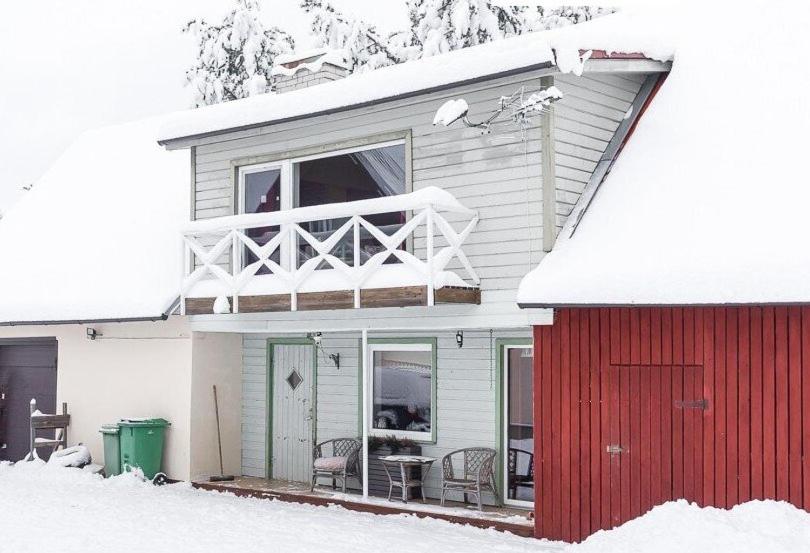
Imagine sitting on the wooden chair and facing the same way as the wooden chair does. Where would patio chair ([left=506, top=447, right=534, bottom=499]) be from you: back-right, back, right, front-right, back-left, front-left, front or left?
front-left

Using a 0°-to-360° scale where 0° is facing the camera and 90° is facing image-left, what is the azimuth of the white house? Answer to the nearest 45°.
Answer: approximately 0°

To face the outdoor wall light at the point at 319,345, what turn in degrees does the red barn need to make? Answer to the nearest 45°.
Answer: approximately 135° to its right

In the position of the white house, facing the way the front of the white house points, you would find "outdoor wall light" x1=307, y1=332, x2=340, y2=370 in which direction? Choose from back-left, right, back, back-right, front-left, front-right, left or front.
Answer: front-left

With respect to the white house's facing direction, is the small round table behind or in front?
in front

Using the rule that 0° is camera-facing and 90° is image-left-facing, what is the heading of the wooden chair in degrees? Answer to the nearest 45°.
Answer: approximately 0°

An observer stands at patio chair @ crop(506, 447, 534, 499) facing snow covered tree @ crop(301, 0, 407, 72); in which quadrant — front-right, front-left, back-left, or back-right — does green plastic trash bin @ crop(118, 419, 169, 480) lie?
front-left

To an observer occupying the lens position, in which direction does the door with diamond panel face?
facing the viewer

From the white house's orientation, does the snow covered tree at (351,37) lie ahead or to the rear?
to the rear

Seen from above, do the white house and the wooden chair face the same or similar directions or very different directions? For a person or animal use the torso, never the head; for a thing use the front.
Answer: same or similar directions

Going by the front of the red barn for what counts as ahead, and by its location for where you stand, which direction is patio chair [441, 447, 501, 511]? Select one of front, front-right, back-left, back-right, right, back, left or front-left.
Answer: back-right

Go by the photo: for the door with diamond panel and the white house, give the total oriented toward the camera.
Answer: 2

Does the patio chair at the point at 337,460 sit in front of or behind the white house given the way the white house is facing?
in front
